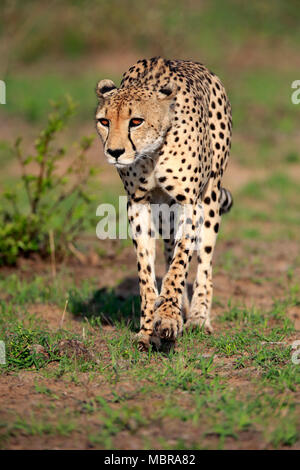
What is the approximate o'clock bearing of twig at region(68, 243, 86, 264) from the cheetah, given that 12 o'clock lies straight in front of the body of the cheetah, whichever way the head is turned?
The twig is roughly at 4 o'clock from the cheetah.
